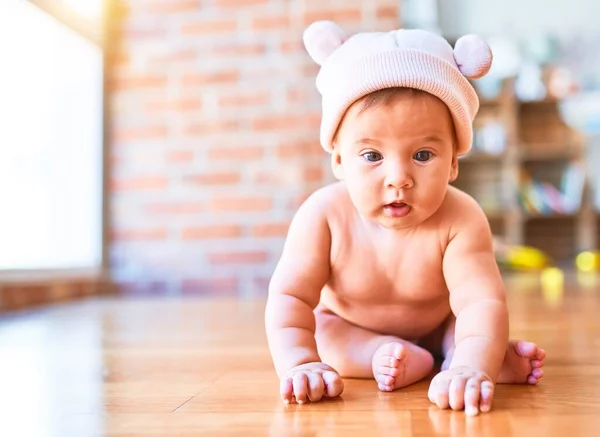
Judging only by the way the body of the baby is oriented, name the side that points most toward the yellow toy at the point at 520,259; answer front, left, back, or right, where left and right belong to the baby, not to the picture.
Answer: back

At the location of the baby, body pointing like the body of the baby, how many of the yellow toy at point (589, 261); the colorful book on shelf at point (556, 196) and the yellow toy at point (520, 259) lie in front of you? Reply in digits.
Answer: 0

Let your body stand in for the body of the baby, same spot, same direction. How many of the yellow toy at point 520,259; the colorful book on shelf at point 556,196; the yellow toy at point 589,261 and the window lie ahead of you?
0

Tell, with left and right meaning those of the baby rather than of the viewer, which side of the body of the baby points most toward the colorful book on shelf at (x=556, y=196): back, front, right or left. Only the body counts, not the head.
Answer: back

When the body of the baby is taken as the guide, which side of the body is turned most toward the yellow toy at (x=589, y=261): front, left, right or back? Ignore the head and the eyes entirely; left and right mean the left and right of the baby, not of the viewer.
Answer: back

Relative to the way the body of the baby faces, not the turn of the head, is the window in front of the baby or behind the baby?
behind

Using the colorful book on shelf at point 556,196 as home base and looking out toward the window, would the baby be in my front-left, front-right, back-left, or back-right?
front-left

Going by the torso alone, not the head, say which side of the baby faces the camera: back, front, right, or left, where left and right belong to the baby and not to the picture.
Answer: front

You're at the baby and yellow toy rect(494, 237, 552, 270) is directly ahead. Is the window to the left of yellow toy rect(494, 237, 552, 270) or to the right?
left

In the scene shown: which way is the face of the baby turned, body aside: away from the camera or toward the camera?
toward the camera

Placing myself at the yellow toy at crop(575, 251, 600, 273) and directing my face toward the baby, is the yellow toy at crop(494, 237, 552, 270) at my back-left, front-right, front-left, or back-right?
front-right
